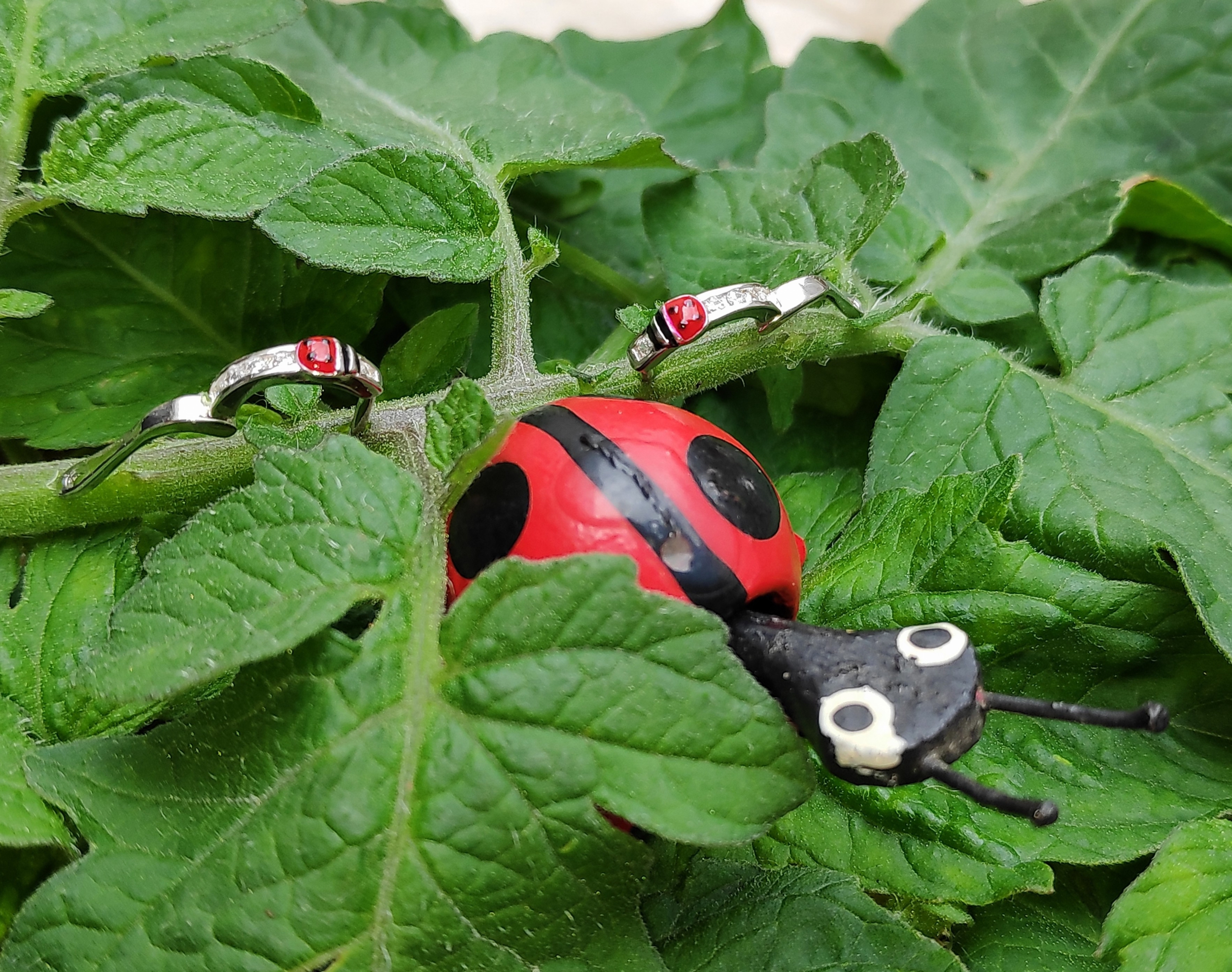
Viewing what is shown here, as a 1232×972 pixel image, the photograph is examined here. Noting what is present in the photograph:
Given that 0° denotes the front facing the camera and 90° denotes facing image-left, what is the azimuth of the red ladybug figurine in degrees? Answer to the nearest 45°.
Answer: approximately 315°
